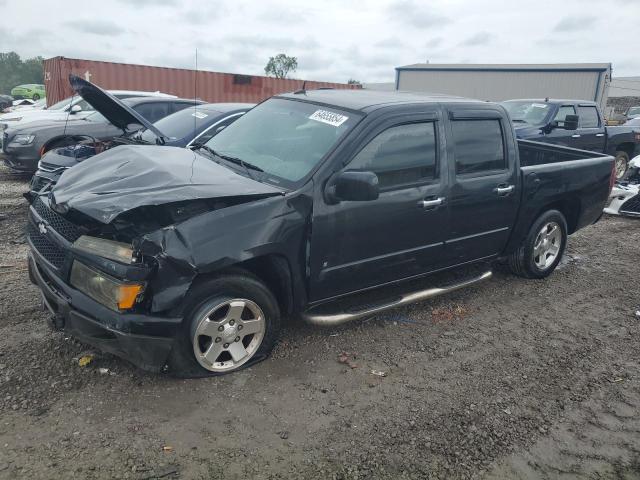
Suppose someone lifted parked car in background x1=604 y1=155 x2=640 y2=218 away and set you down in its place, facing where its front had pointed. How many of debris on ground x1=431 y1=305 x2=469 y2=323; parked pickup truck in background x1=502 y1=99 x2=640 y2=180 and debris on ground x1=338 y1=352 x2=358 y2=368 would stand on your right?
1

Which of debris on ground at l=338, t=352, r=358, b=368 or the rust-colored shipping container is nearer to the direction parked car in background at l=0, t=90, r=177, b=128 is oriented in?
the debris on ground

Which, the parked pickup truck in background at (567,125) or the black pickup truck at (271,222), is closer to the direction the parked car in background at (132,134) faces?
the black pickup truck

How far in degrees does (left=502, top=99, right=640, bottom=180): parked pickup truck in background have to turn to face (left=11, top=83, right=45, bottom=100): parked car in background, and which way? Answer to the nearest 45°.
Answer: approximately 45° to its right

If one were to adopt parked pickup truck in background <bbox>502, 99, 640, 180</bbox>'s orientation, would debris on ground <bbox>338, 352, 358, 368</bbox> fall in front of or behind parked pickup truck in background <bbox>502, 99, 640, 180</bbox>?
in front

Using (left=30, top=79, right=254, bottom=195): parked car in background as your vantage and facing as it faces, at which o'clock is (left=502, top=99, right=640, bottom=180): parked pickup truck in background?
(left=502, top=99, right=640, bottom=180): parked pickup truck in background is roughly at 7 o'clock from (left=30, top=79, right=254, bottom=195): parked car in background.

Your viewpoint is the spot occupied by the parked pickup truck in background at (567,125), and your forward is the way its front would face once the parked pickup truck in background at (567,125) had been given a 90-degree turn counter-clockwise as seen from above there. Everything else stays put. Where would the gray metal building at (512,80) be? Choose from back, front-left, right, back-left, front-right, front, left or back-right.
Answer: back-left

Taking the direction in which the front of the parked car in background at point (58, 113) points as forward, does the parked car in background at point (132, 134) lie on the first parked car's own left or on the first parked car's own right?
on the first parked car's own left
